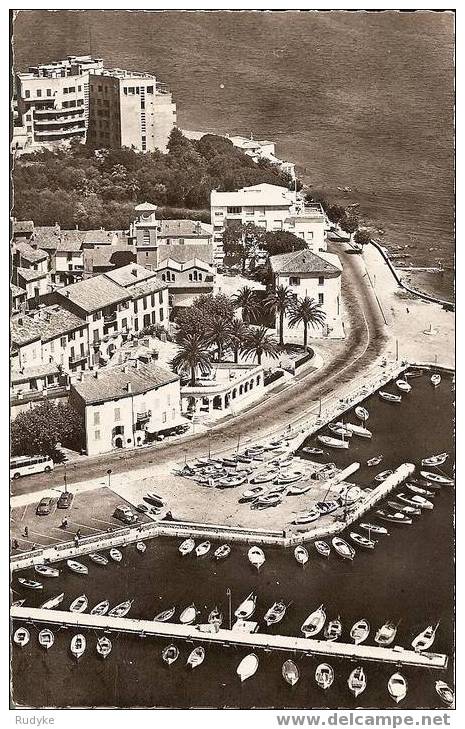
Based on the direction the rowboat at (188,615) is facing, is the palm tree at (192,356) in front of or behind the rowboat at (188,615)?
in front

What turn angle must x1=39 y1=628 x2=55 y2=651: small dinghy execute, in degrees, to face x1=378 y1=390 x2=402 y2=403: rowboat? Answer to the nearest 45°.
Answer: approximately 135° to its left

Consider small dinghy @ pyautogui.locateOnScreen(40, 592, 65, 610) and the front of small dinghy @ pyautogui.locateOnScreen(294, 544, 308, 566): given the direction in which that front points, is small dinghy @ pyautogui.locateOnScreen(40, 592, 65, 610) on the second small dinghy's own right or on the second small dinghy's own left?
on the second small dinghy's own right

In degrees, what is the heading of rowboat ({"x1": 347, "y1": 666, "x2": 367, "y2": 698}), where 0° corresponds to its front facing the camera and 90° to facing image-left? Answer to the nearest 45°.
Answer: approximately 0°

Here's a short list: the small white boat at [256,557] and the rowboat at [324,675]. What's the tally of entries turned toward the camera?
2

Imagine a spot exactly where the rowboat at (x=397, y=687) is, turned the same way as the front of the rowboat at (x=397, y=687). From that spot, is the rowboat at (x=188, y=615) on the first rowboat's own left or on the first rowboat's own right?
on the first rowboat's own right

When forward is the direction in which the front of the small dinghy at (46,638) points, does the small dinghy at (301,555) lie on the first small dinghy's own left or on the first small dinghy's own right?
on the first small dinghy's own left

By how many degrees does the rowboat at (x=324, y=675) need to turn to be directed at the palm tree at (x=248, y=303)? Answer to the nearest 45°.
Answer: approximately 180°

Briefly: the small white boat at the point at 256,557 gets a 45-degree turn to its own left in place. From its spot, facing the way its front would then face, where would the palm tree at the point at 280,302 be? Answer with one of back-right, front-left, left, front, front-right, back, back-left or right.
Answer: back-left

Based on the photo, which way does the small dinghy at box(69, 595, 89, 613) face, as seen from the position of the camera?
facing away from the viewer and to the right of the viewer
